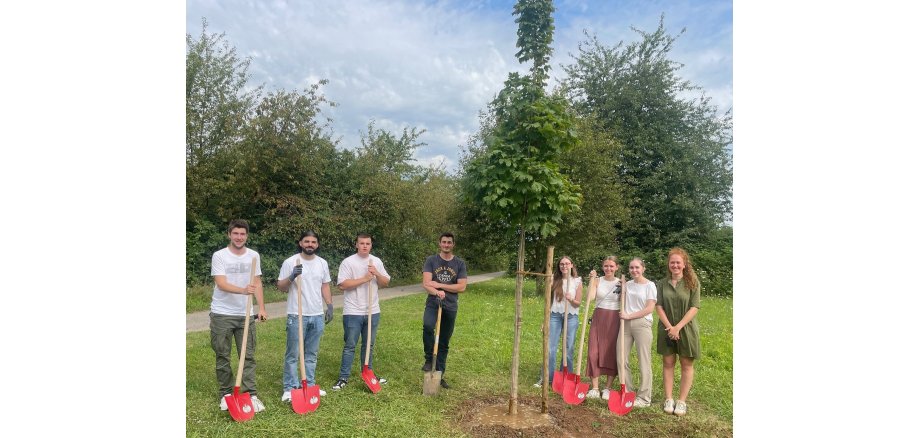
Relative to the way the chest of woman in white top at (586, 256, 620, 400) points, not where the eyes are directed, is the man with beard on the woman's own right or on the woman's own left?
on the woman's own right

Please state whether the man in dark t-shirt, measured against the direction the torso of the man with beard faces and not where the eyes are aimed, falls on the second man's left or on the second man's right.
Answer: on the second man's left

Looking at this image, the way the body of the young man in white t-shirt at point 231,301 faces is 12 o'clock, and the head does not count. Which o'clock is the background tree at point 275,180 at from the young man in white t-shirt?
The background tree is roughly at 6 o'clock from the young man in white t-shirt.

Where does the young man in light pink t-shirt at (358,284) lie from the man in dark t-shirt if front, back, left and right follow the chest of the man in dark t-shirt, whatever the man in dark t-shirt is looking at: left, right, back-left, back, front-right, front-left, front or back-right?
right

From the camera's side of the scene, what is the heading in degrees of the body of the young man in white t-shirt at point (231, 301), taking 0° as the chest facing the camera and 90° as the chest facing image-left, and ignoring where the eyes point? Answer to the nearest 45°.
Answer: approximately 0°
